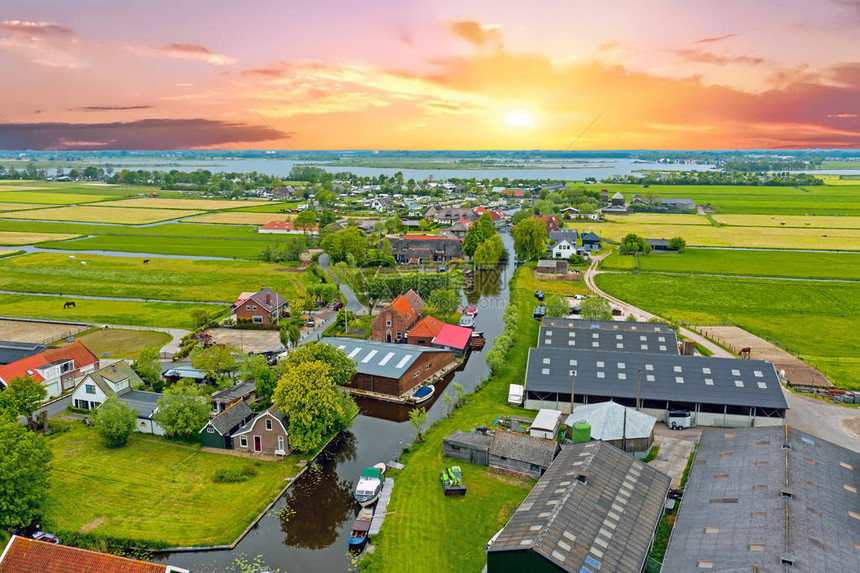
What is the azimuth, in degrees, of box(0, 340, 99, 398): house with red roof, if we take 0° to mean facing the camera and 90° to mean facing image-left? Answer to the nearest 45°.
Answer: approximately 315°

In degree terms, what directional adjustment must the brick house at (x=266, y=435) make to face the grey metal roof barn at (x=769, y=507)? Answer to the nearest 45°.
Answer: approximately 45° to its left

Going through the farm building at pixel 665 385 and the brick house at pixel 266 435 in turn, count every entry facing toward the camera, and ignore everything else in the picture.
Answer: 2

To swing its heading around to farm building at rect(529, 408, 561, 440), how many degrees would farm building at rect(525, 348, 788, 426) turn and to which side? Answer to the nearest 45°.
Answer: approximately 45° to its right

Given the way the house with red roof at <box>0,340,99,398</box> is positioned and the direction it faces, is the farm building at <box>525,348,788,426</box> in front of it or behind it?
in front

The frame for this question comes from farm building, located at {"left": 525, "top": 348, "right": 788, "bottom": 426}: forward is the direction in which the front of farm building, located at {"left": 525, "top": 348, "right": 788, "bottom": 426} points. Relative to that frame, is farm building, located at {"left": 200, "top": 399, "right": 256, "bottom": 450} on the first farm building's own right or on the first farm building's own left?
on the first farm building's own right

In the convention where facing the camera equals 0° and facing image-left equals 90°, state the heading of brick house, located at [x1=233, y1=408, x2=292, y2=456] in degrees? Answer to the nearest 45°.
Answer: approximately 0°

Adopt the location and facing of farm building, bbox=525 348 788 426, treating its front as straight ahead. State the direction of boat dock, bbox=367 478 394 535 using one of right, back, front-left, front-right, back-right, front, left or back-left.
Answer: front-right

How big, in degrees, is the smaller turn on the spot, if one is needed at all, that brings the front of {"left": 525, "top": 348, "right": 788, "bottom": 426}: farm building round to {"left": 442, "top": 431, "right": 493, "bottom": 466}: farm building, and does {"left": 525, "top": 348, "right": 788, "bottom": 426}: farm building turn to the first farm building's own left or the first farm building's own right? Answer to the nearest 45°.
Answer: approximately 45° to the first farm building's own right

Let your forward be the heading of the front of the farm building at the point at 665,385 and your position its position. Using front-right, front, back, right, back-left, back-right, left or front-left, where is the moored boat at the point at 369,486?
front-right
